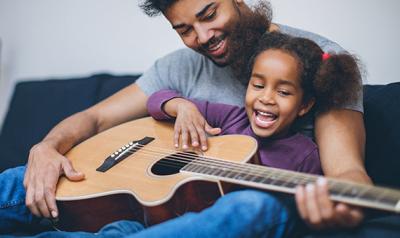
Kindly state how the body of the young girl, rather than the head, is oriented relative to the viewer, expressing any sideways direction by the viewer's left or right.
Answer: facing the viewer and to the left of the viewer

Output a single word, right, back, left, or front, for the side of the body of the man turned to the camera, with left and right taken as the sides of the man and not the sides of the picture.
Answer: front
